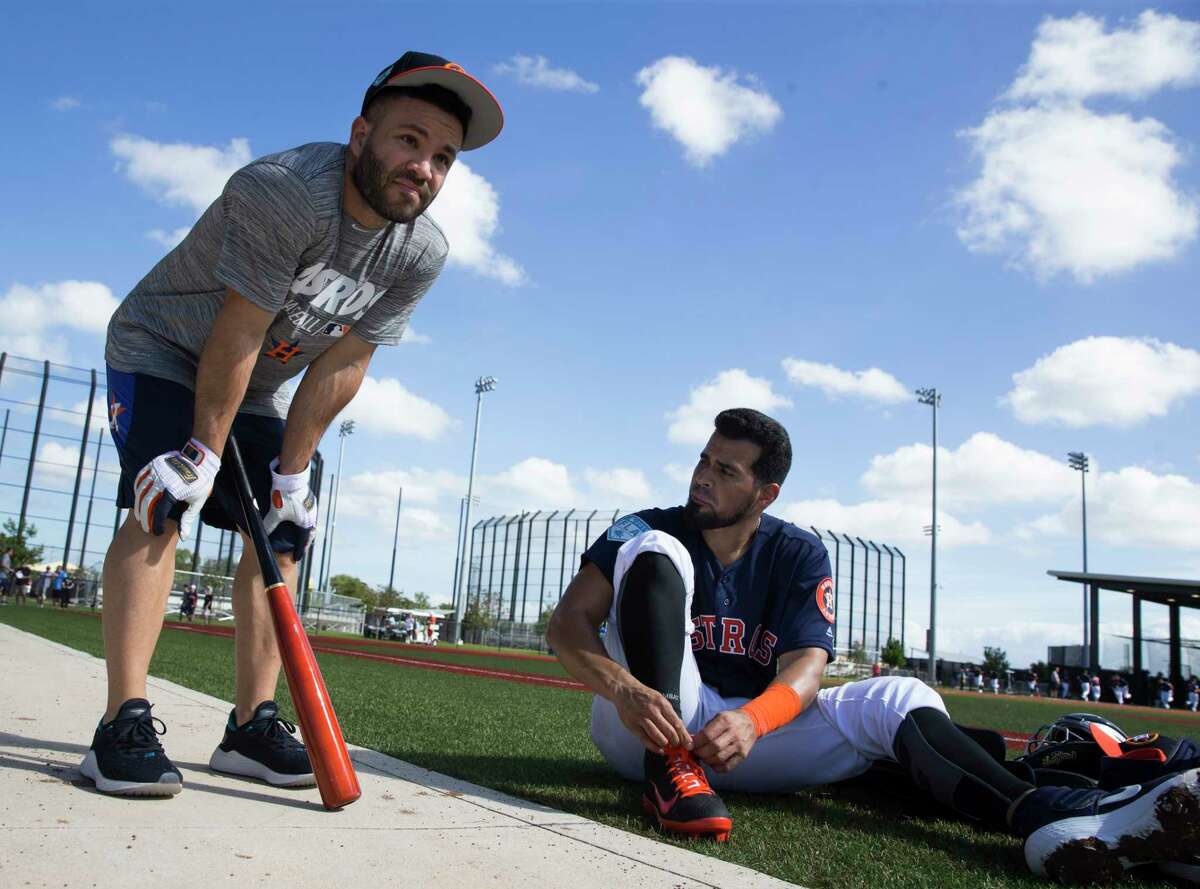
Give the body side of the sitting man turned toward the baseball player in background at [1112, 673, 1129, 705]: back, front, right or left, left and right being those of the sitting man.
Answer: back

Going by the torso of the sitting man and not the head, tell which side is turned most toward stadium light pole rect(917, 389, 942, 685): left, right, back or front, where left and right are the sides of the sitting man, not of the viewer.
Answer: back

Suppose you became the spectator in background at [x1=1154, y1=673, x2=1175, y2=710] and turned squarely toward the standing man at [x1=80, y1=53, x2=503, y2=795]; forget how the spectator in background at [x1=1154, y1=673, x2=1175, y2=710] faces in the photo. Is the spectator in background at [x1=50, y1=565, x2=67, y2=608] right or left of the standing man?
right

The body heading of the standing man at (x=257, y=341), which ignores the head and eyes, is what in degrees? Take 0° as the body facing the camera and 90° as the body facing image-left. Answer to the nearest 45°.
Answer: approximately 315°

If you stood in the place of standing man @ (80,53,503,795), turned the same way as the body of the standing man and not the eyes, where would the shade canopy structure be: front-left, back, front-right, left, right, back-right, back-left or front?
left

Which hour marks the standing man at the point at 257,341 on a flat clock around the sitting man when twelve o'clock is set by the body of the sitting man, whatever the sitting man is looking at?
The standing man is roughly at 2 o'clock from the sitting man.

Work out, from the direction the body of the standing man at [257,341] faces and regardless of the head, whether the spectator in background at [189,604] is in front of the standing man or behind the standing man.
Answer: behind

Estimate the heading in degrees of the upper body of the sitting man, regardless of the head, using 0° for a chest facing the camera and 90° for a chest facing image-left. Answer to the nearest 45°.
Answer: approximately 0°

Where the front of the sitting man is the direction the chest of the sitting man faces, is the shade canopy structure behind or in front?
behind

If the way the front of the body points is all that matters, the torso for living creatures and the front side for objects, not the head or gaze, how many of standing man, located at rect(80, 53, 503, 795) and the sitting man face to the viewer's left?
0

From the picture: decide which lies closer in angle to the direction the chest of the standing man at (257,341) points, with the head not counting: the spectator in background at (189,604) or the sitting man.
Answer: the sitting man

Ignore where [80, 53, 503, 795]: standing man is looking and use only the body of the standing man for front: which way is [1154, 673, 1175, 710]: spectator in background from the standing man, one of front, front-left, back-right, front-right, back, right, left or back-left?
left
